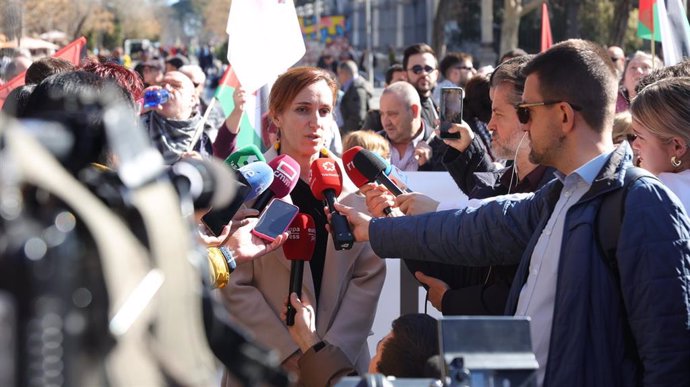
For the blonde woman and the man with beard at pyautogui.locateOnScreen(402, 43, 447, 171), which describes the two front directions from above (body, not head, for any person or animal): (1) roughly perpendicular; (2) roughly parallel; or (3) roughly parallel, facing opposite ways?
roughly perpendicular

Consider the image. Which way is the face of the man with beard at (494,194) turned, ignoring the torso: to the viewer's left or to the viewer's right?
to the viewer's left

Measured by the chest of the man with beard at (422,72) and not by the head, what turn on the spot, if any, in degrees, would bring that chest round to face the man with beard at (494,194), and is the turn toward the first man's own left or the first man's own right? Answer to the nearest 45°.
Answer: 0° — they already face them

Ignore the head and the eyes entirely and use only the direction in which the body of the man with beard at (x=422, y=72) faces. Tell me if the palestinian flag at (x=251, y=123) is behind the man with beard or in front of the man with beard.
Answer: in front

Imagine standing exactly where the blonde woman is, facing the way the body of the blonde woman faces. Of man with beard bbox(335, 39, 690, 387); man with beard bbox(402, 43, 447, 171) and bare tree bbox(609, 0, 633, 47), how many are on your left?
1

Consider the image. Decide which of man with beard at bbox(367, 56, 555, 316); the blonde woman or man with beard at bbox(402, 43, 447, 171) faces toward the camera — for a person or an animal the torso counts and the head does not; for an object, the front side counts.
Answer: man with beard at bbox(402, 43, 447, 171)

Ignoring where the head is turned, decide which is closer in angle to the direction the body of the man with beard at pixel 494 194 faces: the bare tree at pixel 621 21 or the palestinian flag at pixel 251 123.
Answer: the palestinian flag

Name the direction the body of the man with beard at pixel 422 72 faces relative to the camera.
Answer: toward the camera

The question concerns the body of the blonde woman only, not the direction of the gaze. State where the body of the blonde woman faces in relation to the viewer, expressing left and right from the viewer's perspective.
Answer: facing to the left of the viewer

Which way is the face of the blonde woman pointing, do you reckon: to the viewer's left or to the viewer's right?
to the viewer's left

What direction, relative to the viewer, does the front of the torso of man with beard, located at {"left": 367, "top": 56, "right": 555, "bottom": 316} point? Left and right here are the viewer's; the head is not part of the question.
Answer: facing to the left of the viewer

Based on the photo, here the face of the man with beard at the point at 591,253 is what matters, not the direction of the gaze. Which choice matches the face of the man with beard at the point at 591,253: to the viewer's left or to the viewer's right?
to the viewer's left

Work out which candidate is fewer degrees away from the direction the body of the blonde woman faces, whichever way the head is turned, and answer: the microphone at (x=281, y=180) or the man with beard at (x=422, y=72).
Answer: the microphone

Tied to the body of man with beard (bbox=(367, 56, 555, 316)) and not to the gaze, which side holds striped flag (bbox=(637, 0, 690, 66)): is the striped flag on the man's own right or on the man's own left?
on the man's own right

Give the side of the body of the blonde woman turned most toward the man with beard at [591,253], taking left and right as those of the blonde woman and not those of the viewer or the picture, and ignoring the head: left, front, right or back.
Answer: left
